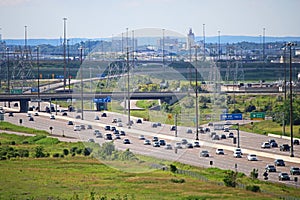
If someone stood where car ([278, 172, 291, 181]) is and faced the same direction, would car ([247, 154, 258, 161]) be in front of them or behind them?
behind

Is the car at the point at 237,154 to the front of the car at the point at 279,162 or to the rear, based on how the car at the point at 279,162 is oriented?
to the rear

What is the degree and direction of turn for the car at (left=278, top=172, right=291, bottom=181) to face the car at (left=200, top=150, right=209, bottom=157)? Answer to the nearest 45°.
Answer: approximately 180°

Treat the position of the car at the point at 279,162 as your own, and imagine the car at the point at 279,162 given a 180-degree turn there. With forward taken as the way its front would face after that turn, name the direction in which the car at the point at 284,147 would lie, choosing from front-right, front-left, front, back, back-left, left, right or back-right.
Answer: front-right

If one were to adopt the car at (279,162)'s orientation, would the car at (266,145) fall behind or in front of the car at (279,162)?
behind

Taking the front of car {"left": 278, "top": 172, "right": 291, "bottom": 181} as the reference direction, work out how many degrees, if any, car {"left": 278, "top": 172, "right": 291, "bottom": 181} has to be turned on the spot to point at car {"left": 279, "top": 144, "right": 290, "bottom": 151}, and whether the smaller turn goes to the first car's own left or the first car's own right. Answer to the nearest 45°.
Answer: approximately 135° to the first car's own left

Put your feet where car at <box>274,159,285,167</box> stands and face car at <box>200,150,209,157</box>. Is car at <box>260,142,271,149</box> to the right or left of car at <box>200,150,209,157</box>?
right

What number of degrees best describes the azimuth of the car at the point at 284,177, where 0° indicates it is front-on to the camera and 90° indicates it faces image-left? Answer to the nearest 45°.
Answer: approximately 315°

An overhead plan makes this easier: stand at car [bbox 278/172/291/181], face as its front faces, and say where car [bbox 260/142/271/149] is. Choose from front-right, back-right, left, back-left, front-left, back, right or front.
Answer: back-left

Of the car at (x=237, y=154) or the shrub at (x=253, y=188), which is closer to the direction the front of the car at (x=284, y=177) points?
the shrub

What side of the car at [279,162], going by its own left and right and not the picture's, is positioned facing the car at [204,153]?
back

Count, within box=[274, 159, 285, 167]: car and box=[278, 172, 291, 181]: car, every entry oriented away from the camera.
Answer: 0

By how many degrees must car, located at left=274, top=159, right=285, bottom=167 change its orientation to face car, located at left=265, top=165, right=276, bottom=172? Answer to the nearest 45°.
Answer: approximately 45° to its right

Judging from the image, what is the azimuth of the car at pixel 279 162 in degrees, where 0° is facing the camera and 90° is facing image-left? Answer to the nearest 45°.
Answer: approximately 315°
